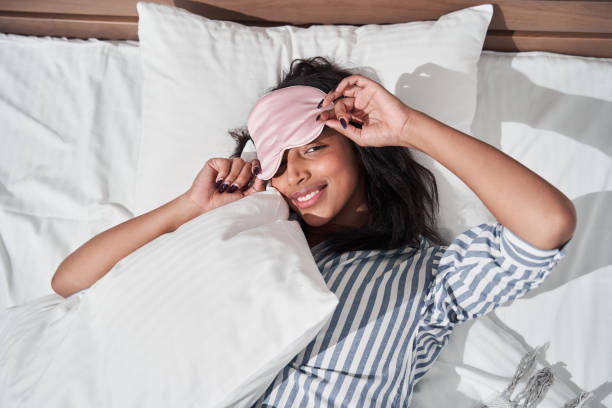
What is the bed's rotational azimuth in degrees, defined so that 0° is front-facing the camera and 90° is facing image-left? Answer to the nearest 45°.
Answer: approximately 0°
